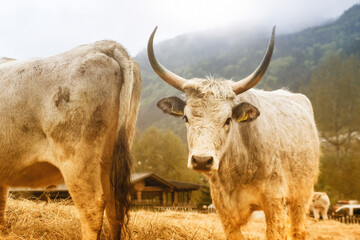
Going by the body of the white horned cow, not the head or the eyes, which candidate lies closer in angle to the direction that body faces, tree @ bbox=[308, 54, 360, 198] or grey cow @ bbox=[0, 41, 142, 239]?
the grey cow

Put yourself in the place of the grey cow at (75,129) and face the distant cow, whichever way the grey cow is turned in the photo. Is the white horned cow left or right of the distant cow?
right

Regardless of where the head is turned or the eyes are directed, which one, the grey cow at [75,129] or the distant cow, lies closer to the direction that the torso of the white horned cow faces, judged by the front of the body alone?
the grey cow

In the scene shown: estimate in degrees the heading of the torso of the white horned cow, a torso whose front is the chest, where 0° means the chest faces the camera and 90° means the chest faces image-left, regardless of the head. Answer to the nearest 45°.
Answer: approximately 45°

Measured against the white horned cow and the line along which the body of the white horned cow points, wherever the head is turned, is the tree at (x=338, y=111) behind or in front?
behind

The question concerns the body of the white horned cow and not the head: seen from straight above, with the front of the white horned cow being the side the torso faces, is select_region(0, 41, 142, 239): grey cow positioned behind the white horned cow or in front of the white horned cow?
in front

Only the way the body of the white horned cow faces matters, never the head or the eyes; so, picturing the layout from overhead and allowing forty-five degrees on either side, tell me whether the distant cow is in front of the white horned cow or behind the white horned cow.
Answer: behind
